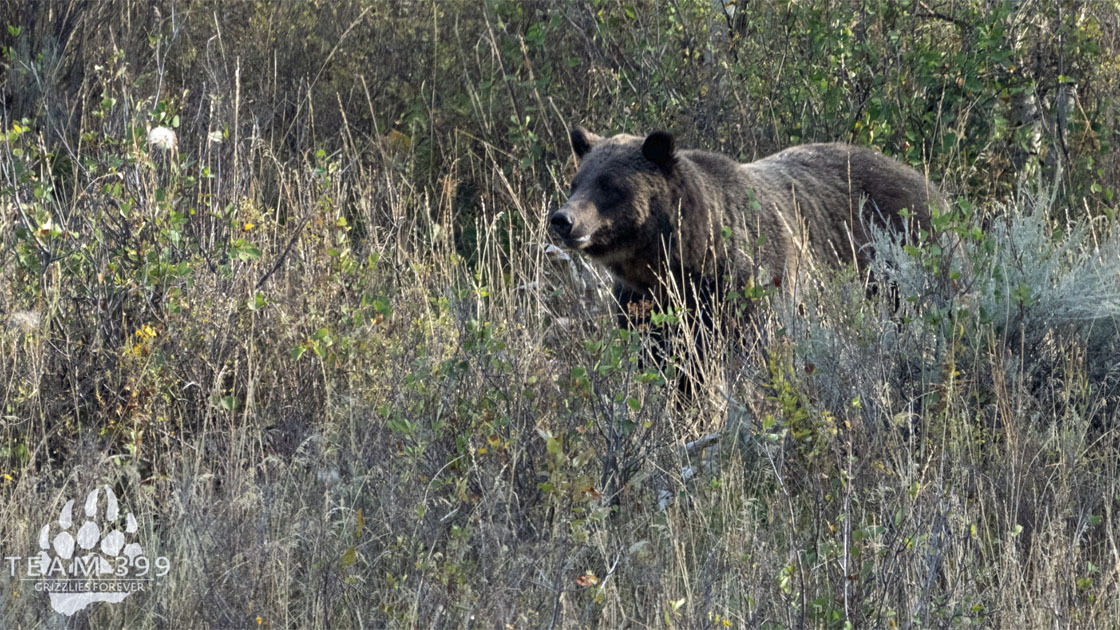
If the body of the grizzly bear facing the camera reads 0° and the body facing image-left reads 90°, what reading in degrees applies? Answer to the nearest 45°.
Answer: approximately 45°
